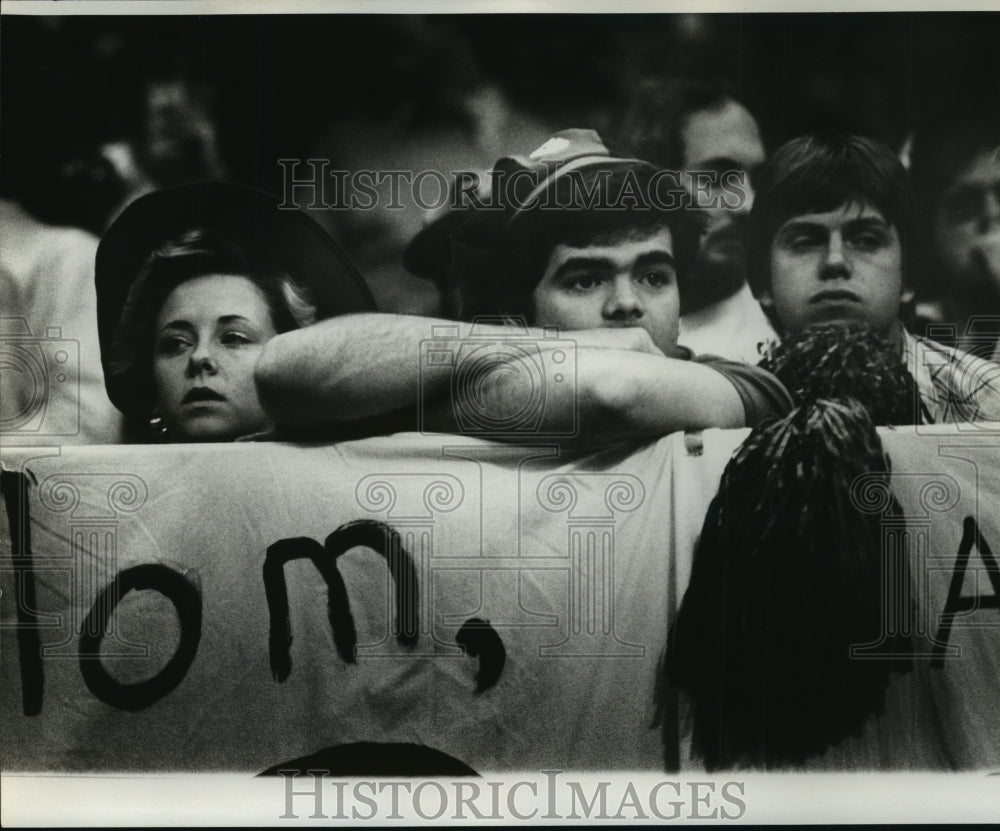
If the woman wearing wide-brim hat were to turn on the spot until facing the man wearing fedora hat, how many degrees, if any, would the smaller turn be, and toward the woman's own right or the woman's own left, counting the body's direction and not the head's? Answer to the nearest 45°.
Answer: approximately 90° to the woman's own left

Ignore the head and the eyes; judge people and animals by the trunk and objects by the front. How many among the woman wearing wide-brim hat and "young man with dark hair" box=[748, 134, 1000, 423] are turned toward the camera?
2

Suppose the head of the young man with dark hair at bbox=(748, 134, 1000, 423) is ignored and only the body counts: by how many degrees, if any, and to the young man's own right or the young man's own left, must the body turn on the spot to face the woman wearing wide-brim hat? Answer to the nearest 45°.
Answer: approximately 90° to the young man's own right

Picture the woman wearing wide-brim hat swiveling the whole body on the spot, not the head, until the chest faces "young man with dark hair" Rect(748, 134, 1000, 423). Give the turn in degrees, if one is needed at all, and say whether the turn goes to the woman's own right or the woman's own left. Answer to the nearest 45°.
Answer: approximately 90° to the woman's own left

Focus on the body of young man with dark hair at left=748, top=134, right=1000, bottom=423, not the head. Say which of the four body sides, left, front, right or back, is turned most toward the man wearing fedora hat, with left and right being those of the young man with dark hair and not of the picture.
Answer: right

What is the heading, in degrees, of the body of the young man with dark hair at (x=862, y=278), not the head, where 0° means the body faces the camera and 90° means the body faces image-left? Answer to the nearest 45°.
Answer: approximately 0°
